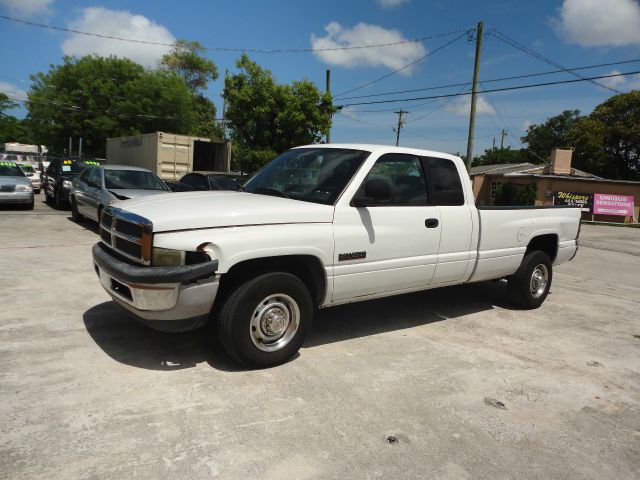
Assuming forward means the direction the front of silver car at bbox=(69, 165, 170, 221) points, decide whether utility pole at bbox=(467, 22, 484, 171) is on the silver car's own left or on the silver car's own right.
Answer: on the silver car's own left

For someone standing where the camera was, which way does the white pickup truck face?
facing the viewer and to the left of the viewer

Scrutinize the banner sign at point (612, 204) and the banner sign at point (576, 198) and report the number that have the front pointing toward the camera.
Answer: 2

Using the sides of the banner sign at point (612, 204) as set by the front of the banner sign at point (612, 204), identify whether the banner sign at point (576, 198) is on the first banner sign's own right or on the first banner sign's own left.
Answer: on the first banner sign's own right

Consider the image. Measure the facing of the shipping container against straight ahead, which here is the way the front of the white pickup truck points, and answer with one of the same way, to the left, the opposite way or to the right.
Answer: to the left

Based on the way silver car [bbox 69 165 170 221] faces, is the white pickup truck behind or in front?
in front

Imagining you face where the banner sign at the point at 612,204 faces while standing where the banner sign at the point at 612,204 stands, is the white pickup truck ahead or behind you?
ahead

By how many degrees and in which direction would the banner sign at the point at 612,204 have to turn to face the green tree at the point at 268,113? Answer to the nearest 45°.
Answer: approximately 45° to its right

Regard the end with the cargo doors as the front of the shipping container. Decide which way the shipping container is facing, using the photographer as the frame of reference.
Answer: facing the viewer and to the right of the viewer
